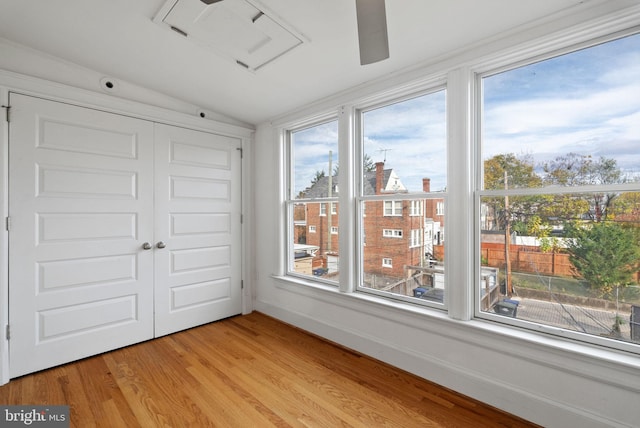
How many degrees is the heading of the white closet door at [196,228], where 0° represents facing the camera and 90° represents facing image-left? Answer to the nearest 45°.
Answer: approximately 315°

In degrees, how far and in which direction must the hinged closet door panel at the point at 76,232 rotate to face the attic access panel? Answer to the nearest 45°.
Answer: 0° — it already faces it

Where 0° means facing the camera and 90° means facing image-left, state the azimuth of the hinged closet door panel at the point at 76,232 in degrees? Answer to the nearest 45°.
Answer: approximately 315°
